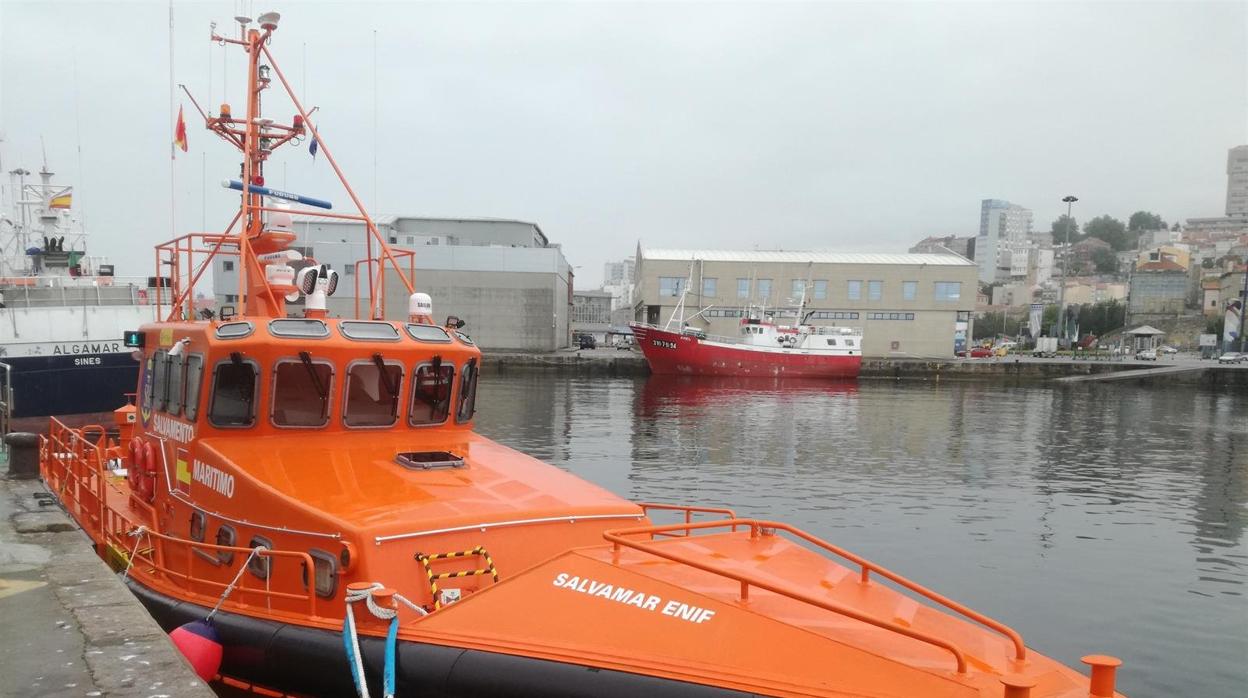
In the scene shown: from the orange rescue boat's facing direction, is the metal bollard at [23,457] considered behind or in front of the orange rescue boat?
behind

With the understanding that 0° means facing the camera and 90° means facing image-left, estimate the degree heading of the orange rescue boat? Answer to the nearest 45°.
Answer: approximately 315°
